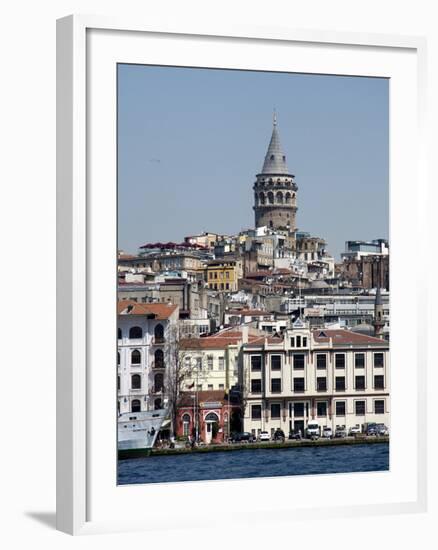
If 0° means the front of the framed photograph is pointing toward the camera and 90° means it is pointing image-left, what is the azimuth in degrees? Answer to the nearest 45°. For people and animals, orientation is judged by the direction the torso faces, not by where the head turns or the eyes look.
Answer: approximately 315°
